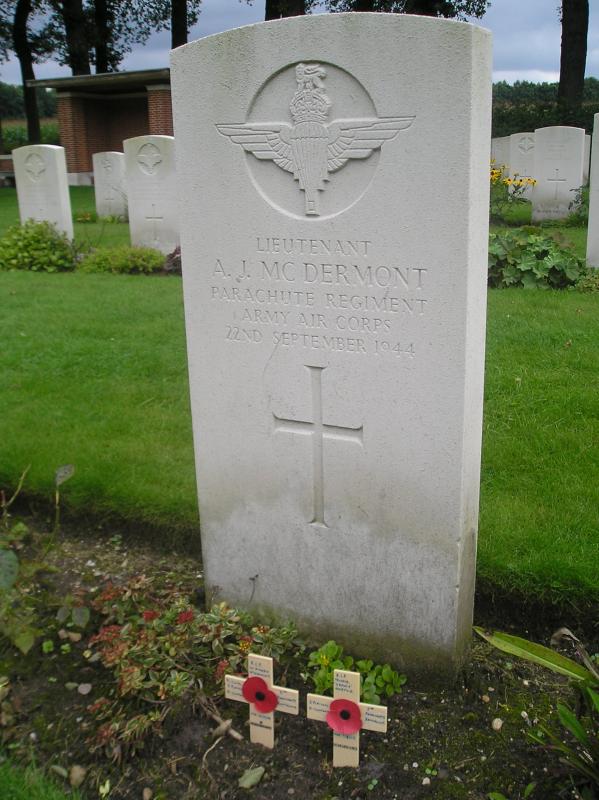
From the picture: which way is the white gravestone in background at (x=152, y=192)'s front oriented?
toward the camera

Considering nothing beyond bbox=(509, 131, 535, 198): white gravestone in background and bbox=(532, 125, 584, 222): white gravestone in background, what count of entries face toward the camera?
2

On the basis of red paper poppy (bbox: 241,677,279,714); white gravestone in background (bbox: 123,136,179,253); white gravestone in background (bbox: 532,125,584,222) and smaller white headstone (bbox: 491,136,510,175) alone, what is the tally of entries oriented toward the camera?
4

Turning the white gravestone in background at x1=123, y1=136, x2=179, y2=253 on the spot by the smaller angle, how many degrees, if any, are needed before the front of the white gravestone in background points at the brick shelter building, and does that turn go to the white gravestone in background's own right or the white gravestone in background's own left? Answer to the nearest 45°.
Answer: approximately 180°

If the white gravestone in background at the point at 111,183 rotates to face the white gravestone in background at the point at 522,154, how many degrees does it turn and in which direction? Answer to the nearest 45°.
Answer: approximately 90° to its left

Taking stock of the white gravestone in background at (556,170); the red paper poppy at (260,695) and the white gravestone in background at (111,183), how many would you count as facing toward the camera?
3

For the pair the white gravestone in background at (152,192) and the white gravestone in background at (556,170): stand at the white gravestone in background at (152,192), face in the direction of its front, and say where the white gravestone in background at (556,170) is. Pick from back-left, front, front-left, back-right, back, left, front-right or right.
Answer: left

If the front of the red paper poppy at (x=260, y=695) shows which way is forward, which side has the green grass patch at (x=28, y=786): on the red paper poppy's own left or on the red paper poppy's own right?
on the red paper poppy's own right

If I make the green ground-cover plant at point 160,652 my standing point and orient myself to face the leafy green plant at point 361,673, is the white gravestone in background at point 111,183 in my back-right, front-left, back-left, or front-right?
back-left

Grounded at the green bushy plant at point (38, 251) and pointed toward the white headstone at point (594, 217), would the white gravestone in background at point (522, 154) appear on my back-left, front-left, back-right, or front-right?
front-left

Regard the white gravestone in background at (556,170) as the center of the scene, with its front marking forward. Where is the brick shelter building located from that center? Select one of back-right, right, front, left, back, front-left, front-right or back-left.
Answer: back-right

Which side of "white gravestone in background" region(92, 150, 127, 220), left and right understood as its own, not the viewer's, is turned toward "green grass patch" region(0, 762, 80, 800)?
front

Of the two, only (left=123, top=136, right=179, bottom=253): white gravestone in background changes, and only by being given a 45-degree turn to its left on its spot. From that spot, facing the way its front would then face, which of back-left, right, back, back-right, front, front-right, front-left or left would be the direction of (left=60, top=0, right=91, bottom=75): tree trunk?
back-left

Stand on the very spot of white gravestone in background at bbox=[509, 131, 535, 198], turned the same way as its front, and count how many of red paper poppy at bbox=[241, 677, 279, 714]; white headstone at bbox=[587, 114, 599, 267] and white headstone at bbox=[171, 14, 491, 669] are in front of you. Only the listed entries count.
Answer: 3

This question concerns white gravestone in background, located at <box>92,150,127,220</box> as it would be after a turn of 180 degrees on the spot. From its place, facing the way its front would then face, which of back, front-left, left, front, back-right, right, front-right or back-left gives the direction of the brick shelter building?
front

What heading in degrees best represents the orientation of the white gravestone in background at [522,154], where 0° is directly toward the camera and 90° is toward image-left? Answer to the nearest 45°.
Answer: approximately 0°

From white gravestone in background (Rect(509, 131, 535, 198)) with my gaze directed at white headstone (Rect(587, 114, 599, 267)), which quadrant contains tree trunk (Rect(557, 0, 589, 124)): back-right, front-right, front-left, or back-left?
back-left

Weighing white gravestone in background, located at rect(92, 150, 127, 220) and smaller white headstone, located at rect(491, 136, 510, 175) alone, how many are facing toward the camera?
2

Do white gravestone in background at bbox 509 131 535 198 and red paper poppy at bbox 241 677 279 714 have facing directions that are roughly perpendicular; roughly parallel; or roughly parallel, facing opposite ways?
roughly parallel
